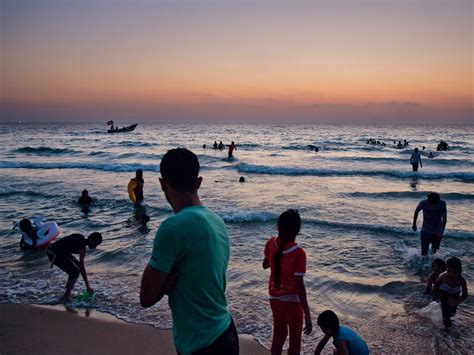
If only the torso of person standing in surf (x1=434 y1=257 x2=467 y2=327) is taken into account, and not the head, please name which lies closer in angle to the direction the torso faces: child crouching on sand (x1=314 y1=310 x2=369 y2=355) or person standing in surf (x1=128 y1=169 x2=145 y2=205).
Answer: the child crouching on sand

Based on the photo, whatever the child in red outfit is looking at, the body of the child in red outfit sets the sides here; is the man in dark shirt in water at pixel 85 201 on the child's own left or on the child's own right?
on the child's own left

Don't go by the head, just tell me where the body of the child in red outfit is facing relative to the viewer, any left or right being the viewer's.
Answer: facing away from the viewer and to the right of the viewer

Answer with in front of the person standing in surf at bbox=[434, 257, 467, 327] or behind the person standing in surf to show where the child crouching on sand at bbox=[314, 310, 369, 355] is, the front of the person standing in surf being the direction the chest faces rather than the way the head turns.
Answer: in front

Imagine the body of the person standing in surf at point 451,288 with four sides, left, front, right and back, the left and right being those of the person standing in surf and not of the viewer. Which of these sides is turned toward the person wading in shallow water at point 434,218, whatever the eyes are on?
back

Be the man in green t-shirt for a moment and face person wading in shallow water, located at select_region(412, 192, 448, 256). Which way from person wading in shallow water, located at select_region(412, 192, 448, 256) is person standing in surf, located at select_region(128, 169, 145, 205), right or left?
left

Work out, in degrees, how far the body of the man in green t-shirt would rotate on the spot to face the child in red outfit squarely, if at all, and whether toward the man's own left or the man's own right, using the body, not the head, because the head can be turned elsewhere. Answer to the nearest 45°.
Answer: approximately 90° to the man's own right
